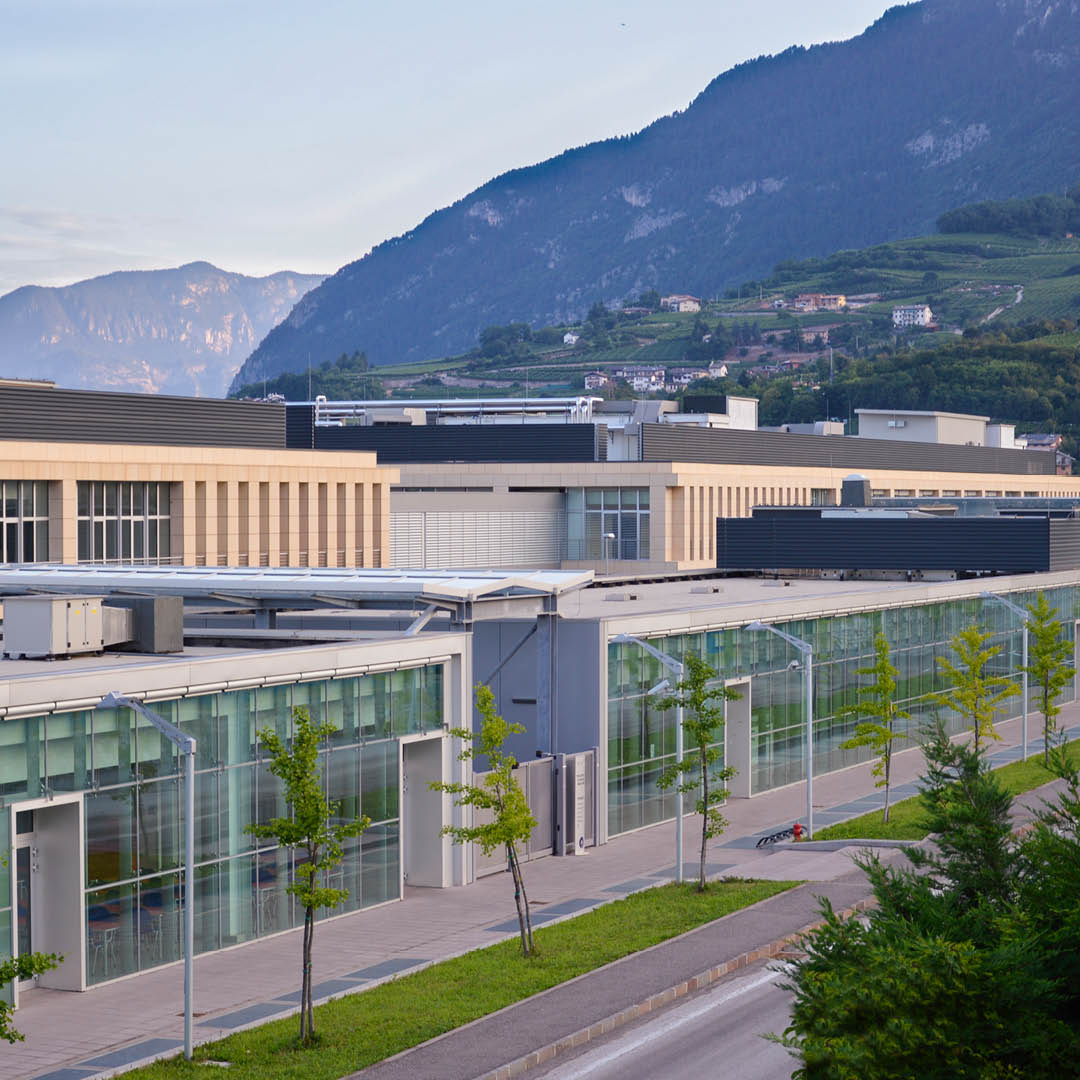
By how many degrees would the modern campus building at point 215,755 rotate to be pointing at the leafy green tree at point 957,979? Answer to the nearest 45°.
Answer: approximately 45° to its right

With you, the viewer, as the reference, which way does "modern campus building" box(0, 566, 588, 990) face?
facing the viewer and to the right of the viewer

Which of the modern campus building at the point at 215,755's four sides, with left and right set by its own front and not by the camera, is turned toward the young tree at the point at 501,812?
front

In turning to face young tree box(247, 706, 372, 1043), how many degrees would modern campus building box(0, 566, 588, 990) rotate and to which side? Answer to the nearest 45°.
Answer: approximately 45° to its right
